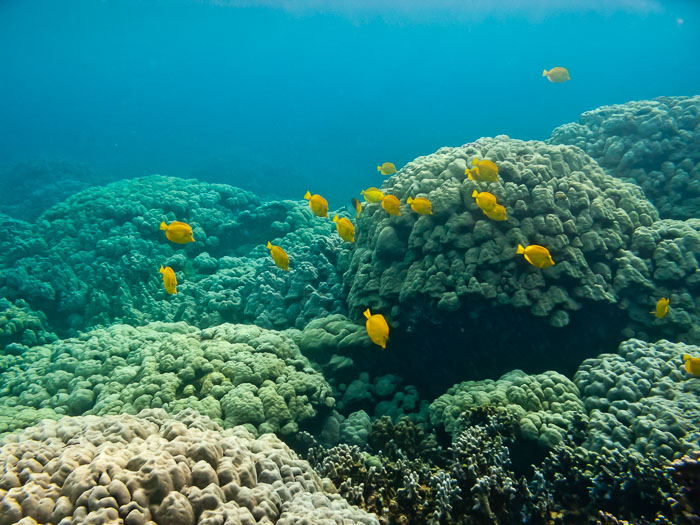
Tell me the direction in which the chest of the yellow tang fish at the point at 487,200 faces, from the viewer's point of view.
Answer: to the viewer's right

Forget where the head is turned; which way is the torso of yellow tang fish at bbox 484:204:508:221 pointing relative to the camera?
to the viewer's right

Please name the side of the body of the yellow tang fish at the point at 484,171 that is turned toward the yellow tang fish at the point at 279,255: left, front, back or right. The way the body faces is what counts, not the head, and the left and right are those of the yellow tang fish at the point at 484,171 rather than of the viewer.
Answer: back

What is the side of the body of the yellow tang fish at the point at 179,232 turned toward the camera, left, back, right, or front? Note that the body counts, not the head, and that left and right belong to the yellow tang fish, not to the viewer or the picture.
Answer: right

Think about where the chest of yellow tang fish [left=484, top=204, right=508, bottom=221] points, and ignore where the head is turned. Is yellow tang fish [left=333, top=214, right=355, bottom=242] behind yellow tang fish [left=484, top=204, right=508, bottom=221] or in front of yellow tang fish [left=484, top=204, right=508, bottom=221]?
behind

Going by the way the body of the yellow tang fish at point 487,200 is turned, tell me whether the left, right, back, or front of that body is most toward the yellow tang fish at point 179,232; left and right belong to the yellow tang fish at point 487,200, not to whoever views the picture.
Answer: back

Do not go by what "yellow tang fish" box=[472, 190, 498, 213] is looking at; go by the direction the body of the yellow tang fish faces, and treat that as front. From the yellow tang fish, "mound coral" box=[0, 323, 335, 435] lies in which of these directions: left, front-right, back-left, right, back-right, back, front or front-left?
back

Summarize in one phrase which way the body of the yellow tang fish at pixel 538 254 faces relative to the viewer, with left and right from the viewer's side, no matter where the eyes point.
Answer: facing to the right of the viewer

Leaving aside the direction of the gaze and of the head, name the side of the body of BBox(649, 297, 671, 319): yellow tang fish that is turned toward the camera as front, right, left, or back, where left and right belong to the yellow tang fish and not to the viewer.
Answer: left
